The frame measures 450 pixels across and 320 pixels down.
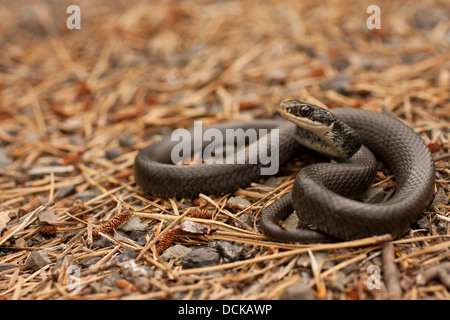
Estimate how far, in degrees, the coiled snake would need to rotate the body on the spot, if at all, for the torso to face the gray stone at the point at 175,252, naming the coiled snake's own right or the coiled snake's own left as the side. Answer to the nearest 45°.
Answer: approximately 45° to the coiled snake's own left

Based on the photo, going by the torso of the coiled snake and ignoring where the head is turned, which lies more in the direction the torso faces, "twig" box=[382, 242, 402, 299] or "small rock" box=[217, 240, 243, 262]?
the small rock

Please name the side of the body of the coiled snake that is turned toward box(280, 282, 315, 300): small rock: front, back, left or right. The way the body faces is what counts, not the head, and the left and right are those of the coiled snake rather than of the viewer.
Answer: left

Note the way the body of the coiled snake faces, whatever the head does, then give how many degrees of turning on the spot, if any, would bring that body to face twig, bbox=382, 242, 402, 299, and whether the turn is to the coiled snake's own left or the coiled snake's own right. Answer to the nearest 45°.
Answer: approximately 90° to the coiled snake's own left

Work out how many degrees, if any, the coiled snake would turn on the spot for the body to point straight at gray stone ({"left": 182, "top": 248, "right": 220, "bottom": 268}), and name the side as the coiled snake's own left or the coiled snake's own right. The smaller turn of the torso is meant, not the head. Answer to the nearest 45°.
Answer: approximately 45° to the coiled snake's own left

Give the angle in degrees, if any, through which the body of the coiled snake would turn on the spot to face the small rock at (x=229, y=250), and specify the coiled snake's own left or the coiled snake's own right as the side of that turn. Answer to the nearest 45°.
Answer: approximately 45° to the coiled snake's own left

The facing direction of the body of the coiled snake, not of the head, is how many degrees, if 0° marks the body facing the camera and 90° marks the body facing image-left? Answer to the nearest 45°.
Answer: approximately 90°
